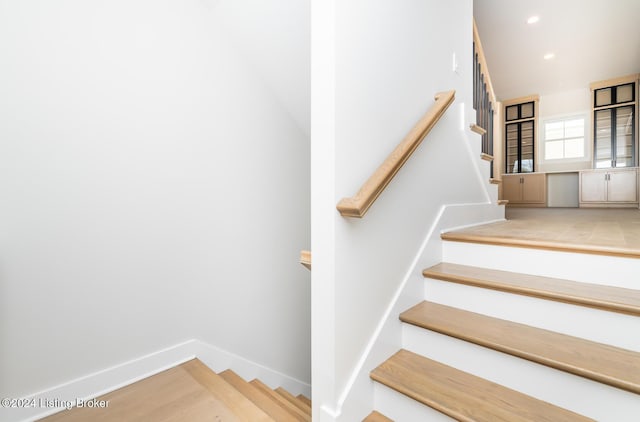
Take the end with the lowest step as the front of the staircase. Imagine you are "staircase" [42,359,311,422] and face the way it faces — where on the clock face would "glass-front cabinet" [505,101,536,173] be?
The glass-front cabinet is roughly at 1 o'clock from the staircase.

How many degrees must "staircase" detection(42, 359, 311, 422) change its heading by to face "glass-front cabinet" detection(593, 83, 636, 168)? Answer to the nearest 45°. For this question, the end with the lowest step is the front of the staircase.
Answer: approximately 45° to its right

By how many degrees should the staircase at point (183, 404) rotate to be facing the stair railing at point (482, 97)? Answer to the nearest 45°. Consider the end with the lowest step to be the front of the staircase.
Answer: approximately 45° to its right

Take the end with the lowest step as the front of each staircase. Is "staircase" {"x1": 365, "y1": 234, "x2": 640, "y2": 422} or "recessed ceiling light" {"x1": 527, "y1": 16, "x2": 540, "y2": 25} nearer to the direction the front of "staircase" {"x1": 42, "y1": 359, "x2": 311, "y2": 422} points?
the recessed ceiling light

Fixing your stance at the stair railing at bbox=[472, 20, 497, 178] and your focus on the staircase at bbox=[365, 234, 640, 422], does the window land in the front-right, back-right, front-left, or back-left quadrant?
back-left

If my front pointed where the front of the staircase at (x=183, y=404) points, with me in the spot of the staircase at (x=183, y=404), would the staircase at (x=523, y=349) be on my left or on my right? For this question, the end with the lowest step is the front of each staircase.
on my right
